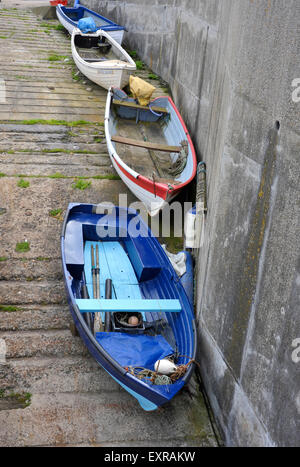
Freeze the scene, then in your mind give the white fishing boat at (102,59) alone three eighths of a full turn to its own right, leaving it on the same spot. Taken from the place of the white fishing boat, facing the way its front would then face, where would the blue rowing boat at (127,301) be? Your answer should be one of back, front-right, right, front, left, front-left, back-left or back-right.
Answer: left

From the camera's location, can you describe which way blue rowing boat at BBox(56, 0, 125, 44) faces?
facing the viewer and to the right of the viewer

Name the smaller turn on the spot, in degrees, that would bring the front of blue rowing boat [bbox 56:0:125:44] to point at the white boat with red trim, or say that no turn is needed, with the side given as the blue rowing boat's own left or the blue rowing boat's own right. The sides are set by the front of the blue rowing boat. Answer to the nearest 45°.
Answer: approximately 45° to the blue rowing boat's own right

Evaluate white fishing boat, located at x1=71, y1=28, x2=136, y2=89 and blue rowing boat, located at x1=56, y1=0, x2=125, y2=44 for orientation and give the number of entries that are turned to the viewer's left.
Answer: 0

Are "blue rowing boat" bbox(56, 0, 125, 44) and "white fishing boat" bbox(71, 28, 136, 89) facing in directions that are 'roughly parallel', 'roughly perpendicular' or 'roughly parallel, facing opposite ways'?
roughly parallel

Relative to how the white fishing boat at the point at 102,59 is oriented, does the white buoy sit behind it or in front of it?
in front

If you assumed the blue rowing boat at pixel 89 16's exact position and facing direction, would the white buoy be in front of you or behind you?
in front

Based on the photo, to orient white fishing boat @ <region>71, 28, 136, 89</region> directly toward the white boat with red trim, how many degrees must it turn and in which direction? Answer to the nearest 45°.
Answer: approximately 45° to its right

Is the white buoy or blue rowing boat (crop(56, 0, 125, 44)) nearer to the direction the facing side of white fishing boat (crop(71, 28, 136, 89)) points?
the white buoy

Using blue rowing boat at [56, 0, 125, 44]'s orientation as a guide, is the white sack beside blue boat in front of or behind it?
in front
